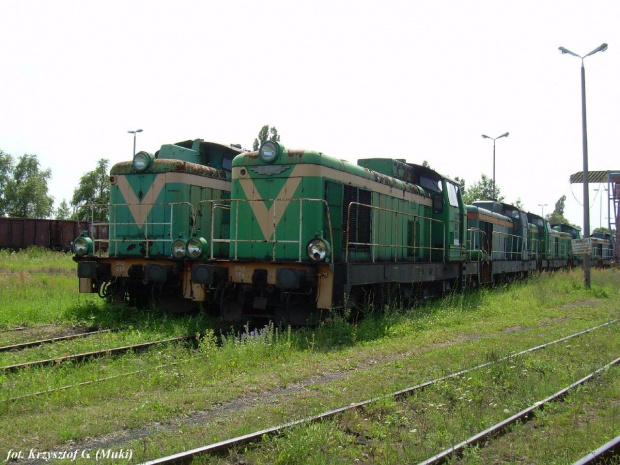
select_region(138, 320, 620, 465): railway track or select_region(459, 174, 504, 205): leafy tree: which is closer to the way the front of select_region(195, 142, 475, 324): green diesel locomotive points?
the railway track

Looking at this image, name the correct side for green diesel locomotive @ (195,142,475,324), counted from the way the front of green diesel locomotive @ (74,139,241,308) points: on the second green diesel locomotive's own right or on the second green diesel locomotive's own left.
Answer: on the second green diesel locomotive's own left

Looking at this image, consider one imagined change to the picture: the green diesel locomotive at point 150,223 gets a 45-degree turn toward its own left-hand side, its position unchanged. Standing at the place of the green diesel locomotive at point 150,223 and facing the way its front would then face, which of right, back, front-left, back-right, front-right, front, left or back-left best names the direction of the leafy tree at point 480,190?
back-left

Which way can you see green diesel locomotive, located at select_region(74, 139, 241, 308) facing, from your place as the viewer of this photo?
facing the viewer and to the left of the viewer

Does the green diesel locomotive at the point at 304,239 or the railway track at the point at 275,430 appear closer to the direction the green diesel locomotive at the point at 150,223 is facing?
the railway track

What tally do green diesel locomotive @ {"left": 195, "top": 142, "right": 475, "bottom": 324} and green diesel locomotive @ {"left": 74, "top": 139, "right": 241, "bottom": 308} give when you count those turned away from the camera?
0
